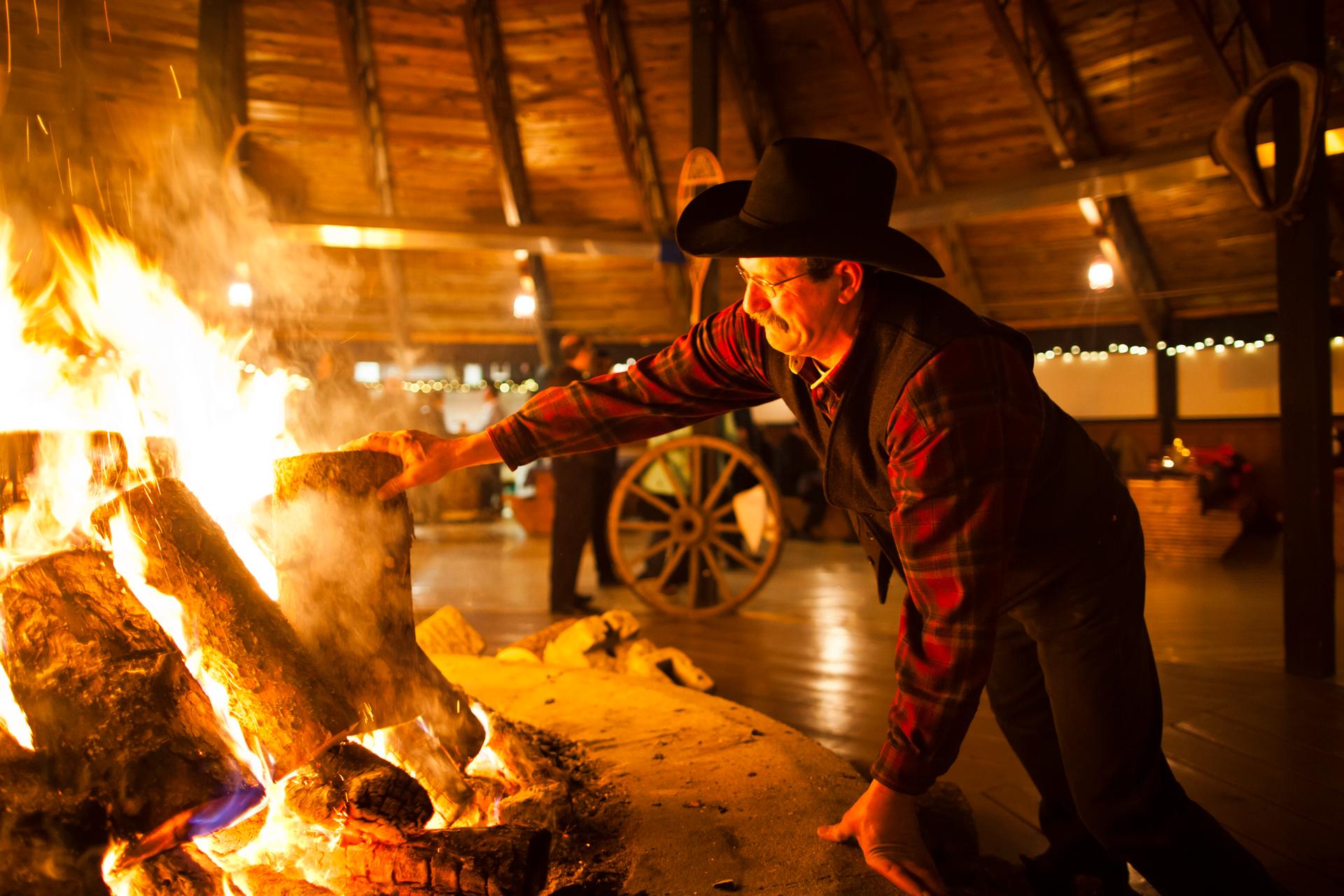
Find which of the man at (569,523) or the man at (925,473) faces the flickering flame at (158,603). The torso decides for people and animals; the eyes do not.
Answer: the man at (925,473)

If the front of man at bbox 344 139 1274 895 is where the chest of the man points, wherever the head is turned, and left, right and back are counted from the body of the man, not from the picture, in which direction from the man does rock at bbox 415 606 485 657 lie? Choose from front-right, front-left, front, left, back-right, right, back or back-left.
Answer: front-right

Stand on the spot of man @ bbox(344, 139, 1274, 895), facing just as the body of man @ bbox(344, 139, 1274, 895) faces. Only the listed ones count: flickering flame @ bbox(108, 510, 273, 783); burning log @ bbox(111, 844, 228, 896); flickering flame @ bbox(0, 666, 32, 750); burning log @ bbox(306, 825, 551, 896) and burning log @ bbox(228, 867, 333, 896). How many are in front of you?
5

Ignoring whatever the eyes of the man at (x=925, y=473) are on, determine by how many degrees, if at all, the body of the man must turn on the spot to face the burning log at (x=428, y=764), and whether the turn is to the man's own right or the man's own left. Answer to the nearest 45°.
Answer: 0° — they already face it

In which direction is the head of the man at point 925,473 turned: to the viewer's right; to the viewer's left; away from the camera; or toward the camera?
to the viewer's left

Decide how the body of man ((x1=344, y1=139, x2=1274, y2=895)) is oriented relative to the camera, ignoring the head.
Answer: to the viewer's left

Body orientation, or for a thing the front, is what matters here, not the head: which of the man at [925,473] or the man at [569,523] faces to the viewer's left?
the man at [925,473]

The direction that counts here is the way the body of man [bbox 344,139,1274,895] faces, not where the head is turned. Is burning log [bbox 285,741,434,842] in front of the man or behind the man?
in front

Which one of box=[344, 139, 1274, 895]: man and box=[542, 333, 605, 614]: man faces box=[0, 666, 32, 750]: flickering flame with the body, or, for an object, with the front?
box=[344, 139, 1274, 895]: man
